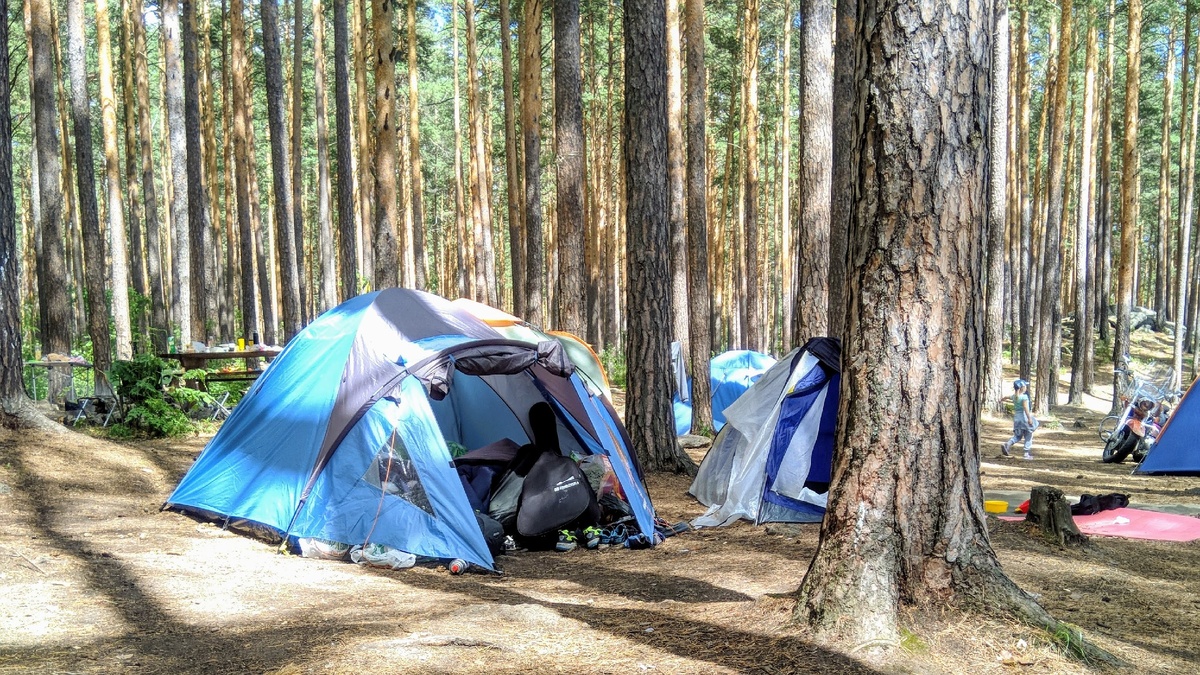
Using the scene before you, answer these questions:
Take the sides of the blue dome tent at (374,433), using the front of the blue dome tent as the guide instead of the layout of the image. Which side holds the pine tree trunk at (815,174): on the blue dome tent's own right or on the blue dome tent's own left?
on the blue dome tent's own left

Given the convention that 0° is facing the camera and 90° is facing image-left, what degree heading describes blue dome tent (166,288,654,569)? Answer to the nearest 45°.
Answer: approximately 315°

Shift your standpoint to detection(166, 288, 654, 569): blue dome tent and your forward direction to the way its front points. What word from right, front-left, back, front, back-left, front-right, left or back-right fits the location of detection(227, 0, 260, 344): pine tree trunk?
back-left

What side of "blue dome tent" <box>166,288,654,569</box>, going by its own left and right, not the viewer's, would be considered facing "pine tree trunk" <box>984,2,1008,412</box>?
left

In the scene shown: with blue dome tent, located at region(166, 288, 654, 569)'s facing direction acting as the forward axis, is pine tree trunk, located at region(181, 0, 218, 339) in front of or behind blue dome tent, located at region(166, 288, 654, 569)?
behind

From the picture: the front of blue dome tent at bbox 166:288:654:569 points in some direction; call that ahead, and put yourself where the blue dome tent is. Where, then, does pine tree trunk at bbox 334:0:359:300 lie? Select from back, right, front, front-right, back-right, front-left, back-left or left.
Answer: back-left

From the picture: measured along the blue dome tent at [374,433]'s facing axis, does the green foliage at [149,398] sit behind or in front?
behind

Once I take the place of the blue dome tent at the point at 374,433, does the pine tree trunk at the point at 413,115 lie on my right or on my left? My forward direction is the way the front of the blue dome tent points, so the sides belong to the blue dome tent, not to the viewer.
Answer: on my left

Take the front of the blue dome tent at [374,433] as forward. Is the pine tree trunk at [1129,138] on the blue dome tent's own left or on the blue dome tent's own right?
on the blue dome tent's own left

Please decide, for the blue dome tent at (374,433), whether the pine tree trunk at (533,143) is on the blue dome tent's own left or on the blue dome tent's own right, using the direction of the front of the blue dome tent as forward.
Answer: on the blue dome tent's own left

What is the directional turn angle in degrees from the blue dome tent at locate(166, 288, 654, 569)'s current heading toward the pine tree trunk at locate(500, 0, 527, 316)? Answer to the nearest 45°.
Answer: approximately 135° to its left

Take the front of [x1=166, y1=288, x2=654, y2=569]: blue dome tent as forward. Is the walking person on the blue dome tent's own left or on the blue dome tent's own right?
on the blue dome tent's own left
